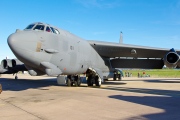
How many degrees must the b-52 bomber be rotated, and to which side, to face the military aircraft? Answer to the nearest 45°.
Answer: approximately 90° to its right

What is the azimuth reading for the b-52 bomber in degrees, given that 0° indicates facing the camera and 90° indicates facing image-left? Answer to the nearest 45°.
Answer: approximately 45°
